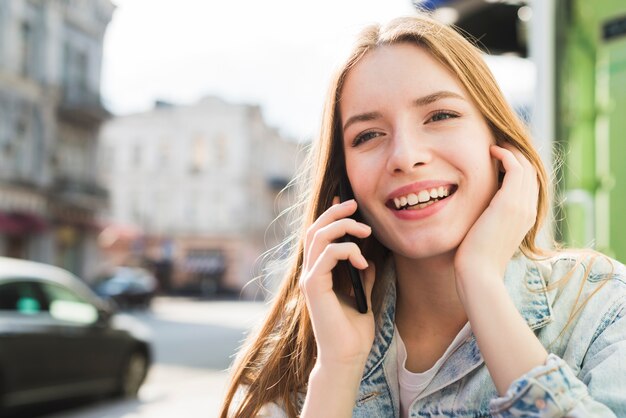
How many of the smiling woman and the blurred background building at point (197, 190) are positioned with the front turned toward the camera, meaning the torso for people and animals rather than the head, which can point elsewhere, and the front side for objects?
2

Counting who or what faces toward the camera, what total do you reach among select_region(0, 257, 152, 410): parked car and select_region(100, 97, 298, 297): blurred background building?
1

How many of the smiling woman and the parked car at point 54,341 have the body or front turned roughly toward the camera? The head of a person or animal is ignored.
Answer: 1

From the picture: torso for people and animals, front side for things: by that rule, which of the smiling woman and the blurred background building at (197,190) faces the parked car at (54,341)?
the blurred background building

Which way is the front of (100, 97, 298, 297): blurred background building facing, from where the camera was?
facing the viewer

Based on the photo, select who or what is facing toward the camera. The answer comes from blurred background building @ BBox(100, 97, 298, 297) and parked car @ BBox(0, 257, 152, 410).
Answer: the blurred background building

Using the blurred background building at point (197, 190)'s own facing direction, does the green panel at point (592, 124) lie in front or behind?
in front

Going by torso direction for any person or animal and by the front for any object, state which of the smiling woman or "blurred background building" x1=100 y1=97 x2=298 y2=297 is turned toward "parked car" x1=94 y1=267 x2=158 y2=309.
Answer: the blurred background building

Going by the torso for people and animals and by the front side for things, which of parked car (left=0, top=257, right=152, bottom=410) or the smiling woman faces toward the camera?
the smiling woman

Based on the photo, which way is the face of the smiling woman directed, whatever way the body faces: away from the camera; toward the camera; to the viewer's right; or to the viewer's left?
toward the camera

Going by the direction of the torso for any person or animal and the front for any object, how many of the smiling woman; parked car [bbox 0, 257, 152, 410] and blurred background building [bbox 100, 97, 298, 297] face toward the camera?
2

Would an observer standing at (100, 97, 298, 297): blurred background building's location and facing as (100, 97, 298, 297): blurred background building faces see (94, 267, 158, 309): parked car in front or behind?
in front

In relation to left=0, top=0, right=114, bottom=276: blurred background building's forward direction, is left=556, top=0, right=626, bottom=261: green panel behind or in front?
in front
